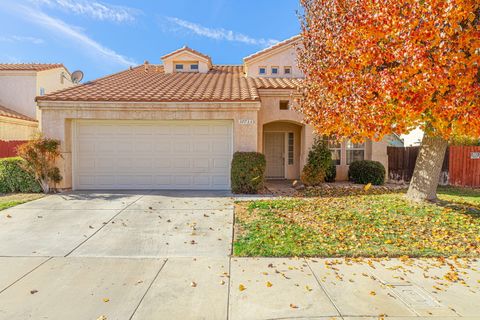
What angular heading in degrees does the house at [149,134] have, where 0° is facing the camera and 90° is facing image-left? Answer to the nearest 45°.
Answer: approximately 0°

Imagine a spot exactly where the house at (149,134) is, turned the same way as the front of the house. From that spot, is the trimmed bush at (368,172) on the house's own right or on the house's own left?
on the house's own left

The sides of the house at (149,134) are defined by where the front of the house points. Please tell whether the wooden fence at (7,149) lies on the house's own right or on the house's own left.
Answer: on the house's own right

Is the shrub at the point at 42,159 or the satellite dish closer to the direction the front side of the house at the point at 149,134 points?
the shrub

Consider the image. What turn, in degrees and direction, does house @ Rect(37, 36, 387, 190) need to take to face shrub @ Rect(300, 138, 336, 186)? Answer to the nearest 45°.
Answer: approximately 90° to its left

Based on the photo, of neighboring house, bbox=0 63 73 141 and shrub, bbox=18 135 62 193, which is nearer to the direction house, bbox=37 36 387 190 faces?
the shrub

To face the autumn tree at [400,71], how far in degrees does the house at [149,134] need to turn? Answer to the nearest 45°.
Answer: approximately 45° to its left

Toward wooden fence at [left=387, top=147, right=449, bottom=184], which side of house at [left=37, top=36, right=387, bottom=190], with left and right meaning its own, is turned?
left

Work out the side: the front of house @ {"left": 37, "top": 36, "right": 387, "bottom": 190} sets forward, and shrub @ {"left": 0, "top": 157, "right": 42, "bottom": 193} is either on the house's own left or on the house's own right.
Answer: on the house's own right
